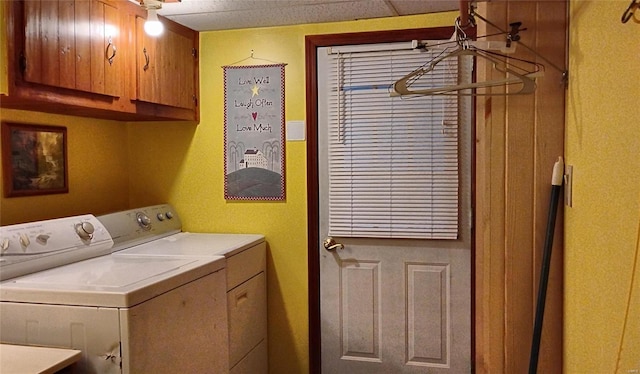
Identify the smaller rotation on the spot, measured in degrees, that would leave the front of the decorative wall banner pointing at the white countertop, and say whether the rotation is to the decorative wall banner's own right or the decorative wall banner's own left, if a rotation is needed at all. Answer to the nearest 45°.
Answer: approximately 45° to the decorative wall banner's own right

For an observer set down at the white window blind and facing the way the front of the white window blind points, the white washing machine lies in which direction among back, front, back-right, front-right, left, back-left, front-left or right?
front-right

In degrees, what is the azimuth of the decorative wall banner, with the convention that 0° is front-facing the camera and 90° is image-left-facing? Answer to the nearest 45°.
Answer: approximately 0°

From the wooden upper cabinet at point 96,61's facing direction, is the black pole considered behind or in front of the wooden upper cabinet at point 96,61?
in front

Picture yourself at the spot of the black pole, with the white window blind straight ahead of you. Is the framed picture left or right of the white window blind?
left

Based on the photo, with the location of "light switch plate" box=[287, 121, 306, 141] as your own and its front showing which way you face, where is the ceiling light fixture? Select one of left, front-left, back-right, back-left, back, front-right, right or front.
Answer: front-right

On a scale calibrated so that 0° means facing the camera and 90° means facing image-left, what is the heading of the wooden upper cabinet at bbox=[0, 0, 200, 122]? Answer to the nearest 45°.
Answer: approximately 315°

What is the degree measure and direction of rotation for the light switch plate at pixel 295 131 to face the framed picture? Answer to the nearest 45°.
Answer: approximately 90° to its right

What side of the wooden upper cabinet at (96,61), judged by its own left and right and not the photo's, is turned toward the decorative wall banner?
left

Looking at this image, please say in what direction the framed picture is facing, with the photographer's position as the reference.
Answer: facing the viewer and to the right of the viewer

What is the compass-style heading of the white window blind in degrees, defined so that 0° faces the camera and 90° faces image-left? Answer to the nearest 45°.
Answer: approximately 0°
